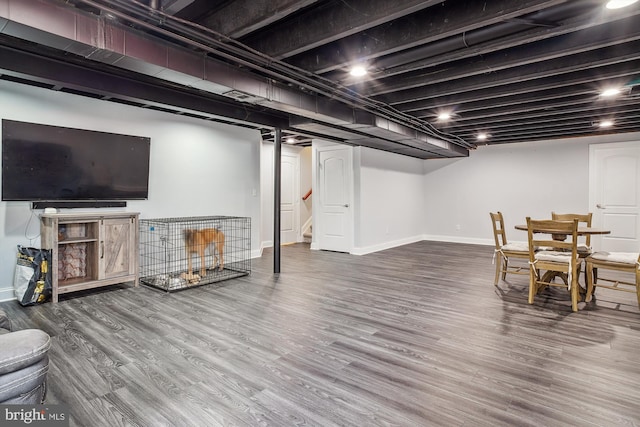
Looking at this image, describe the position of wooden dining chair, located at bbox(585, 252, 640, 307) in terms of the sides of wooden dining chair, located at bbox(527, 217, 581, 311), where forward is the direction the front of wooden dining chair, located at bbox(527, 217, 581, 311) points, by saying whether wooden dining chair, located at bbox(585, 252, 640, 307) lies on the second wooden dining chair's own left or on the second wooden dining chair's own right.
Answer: on the second wooden dining chair's own right

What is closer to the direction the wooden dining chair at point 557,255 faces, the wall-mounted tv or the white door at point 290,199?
the white door

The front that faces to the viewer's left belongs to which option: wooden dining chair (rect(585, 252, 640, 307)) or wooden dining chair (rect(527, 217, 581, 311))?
wooden dining chair (rect(585, 252, 640, 307))

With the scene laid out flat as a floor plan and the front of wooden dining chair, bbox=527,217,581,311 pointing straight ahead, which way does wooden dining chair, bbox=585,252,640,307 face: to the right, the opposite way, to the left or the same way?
to the left

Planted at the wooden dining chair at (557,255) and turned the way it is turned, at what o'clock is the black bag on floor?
The black bag on floor is roughly at 8 o'clock from the wooden dining chair.

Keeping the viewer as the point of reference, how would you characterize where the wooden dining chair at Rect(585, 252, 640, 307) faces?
facing to the left of the viewer

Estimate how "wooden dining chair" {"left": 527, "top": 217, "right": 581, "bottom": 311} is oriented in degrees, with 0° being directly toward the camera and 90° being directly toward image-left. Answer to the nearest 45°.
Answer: approximately 180°

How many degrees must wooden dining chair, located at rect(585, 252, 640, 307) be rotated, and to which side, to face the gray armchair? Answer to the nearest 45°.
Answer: approximately 90° to its left

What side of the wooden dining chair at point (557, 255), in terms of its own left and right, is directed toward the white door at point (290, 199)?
left
